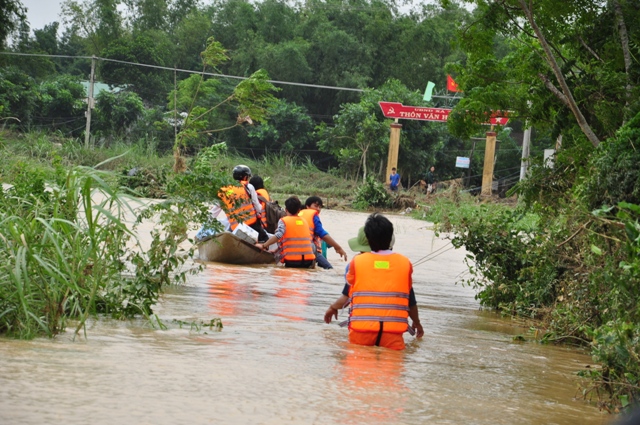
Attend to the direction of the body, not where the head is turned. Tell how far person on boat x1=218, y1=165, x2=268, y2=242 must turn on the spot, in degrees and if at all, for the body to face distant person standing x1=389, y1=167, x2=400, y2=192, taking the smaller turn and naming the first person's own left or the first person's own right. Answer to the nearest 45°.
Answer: approximately 45° to the first person's own left

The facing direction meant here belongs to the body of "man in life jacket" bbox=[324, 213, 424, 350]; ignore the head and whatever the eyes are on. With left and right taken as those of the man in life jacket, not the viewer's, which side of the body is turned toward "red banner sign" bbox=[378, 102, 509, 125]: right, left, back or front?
front

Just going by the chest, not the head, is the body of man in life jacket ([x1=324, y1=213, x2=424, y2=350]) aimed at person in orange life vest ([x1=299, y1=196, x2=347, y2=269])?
yes

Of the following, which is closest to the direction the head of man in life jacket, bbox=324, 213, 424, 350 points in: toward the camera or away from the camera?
away from the camera

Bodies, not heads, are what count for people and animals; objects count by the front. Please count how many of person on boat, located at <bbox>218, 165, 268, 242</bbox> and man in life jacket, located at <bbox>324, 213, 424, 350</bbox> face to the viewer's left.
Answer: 0

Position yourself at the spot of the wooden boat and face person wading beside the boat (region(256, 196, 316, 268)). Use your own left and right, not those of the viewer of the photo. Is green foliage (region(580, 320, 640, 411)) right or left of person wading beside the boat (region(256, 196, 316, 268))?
right

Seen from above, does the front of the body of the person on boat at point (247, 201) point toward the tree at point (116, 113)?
no

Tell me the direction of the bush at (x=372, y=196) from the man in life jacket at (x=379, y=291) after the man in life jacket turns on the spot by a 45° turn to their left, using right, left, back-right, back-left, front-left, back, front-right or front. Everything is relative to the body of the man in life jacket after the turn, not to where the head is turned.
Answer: front-right

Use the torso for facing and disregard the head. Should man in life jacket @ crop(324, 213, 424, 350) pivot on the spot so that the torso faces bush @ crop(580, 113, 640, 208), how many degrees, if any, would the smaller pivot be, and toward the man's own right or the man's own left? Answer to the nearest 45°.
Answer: approximately 45° to the man's own right

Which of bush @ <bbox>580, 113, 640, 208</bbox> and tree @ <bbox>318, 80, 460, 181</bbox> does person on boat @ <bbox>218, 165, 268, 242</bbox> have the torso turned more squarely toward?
the tree

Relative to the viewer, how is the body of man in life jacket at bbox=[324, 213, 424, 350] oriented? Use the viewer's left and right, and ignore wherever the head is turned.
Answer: facing away from the viewer

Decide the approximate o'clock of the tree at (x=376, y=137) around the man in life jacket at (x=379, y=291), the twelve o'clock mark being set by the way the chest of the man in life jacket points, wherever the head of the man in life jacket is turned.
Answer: The tree is roughly at 12 o'clock from the man in life jacket.

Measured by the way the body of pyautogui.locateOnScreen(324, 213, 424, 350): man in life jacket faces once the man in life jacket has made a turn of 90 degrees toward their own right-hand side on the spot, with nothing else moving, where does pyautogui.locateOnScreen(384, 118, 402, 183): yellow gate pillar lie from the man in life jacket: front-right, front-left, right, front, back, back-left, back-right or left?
left

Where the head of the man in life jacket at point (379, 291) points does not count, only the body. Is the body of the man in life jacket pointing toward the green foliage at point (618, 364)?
no

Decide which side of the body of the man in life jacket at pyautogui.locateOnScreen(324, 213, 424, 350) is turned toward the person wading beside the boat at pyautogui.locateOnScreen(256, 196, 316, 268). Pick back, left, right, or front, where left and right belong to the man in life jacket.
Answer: front
